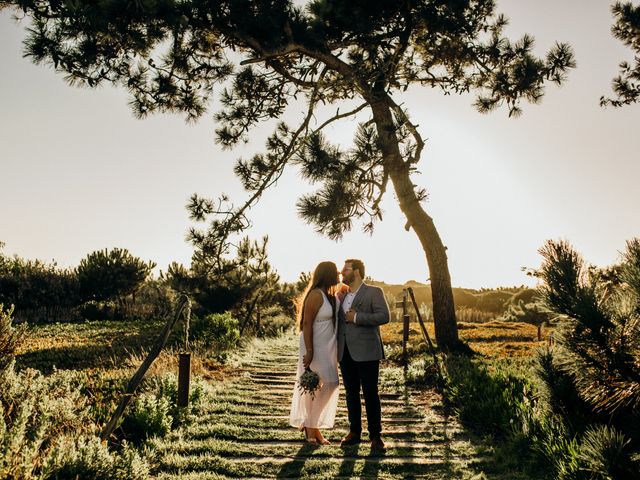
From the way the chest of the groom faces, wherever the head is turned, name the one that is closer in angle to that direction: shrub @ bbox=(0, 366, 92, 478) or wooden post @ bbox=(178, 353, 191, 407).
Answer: the shrub

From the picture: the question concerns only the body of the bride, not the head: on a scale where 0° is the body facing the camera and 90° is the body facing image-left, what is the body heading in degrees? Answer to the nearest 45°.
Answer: approximately 270°

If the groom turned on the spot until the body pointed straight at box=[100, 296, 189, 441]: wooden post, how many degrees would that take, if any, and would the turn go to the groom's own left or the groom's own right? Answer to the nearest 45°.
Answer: approximately 45° to the groom's own right

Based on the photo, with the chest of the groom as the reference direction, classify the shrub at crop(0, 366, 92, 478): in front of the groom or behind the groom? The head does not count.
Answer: in front

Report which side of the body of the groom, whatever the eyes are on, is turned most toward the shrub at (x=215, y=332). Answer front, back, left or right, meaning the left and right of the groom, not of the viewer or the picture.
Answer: right

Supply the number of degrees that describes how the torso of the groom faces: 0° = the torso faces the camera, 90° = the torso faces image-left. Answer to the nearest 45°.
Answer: approximately 45°

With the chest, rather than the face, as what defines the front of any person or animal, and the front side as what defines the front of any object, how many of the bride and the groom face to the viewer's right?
1

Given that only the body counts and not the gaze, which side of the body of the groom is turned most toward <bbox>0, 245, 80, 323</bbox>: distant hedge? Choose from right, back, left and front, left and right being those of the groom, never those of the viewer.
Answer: right

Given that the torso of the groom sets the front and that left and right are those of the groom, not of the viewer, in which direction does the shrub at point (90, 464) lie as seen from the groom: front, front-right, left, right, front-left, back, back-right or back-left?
front

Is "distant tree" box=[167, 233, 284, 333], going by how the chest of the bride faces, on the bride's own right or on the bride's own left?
on the bride's own left

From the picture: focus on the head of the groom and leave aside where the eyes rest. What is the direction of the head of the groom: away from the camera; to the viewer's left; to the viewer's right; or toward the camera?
to the viewer's left

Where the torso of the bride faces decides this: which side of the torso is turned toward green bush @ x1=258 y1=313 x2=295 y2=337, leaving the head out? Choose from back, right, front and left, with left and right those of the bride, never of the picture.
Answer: left

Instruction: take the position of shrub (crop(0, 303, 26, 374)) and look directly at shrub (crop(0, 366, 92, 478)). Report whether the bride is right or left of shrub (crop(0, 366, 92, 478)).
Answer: left
